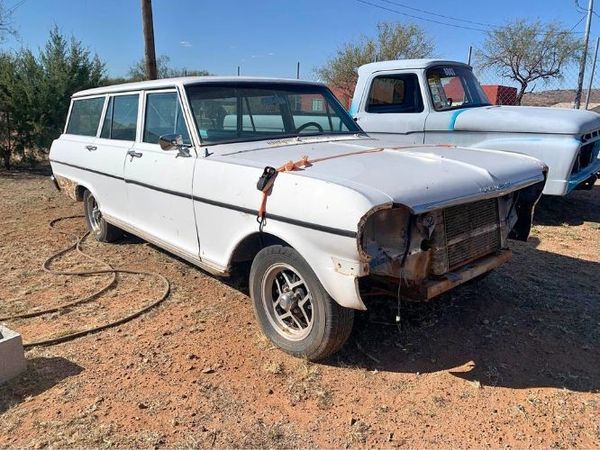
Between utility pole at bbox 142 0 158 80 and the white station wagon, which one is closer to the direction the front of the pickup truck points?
the white station wagon

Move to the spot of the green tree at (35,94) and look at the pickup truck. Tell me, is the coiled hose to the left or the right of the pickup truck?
right

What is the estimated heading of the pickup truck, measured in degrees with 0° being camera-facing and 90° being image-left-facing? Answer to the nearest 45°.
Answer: approximately 315°

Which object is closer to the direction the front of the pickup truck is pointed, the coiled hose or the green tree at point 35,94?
the coiled hose

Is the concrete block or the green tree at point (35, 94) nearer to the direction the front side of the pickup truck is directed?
the concrete block

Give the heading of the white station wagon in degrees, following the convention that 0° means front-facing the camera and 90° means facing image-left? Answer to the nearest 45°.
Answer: approximately 315°

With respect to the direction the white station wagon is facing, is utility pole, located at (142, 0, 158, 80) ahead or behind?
behind

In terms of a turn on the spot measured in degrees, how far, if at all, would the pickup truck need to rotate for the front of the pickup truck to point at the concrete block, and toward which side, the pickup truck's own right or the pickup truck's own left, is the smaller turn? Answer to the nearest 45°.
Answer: approximately 90° to the pickup truck's own right

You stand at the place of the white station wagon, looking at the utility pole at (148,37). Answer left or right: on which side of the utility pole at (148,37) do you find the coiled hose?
left
